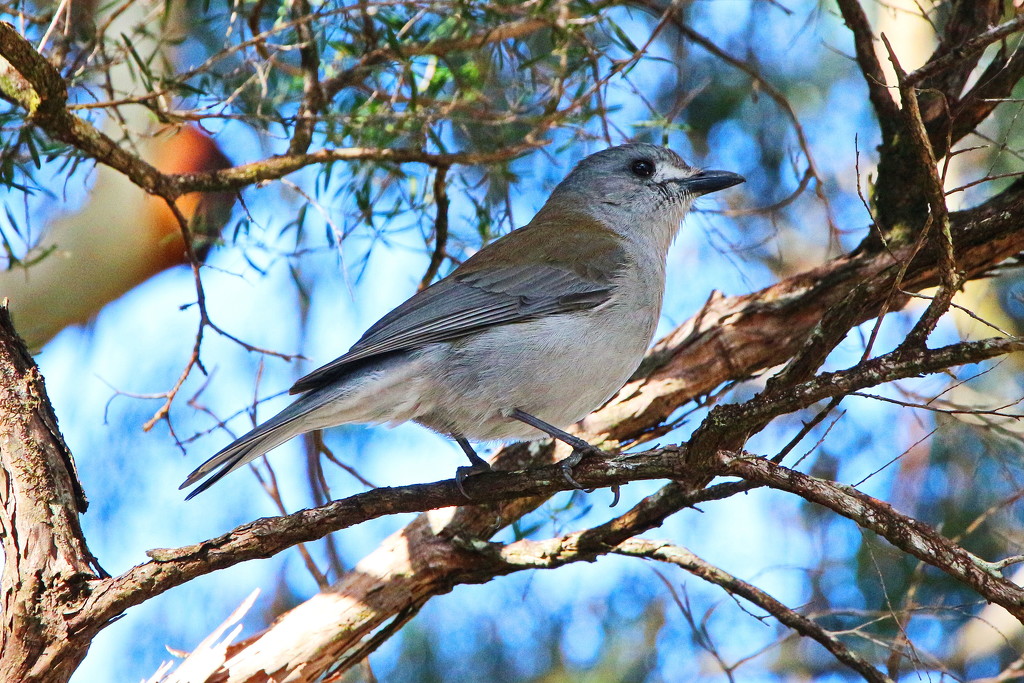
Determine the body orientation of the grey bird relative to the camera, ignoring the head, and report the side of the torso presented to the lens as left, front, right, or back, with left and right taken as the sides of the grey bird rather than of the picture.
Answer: right

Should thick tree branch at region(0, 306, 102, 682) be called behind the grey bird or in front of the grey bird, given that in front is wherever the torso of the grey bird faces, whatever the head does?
behind
